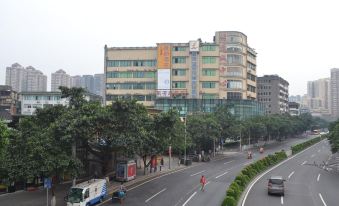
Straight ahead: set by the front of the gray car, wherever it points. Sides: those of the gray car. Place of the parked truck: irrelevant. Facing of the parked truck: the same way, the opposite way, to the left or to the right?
the opposite way

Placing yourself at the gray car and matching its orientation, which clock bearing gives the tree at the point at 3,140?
The tree is roughly at 8 o'clock from the gray car.

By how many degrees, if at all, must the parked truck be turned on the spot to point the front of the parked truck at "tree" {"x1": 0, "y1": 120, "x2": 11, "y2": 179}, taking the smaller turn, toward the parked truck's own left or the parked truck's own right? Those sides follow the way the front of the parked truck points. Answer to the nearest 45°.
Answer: approximately 45° to the parked truck's own right

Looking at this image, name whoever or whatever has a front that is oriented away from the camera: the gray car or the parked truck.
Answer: the gray car

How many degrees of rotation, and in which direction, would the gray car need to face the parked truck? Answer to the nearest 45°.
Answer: approximately 135° to its left

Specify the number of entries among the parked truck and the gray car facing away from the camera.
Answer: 1

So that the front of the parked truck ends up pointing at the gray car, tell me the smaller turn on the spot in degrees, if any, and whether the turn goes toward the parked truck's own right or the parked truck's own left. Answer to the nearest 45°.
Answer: approximately 135° to the parked truck's own left

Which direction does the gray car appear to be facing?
away from the camera
